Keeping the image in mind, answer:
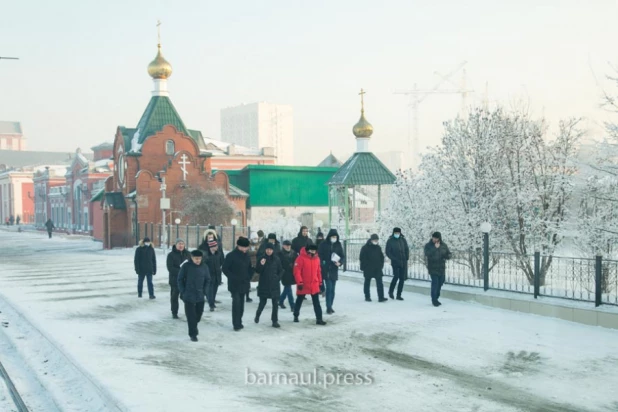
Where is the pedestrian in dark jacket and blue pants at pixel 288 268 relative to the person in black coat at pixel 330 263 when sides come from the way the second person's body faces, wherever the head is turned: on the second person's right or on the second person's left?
on the second person's right

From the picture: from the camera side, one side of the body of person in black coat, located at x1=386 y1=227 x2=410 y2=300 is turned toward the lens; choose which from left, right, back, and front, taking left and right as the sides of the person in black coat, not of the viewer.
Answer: front

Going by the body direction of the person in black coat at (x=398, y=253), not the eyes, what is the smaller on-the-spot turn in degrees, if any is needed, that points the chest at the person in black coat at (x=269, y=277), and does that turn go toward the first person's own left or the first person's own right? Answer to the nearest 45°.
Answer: approximately 45° to the first person's own right

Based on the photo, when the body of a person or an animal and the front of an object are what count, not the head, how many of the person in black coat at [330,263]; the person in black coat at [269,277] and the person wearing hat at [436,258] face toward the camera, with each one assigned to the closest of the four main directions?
3

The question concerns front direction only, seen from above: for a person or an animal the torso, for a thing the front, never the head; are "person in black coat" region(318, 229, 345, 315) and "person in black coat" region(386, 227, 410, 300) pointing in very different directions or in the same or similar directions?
same or similar directions

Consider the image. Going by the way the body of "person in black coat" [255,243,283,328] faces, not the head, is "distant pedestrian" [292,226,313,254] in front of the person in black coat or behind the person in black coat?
behind

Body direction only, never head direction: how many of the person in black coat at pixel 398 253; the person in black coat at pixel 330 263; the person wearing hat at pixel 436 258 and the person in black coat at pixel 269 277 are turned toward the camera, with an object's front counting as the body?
4

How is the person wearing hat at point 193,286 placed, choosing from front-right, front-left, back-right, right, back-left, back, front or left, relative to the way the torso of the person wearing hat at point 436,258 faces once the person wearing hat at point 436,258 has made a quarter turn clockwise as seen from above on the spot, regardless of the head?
front-left

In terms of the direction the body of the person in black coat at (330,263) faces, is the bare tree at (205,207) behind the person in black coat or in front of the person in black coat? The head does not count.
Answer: behind

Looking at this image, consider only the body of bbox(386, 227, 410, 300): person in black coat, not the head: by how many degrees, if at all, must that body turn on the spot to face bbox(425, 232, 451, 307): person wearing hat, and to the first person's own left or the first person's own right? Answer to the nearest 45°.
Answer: approximately 45° to the first person's own left

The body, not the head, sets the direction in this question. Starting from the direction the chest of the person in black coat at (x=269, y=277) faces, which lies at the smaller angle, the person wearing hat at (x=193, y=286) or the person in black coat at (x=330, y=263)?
the person wearing hat

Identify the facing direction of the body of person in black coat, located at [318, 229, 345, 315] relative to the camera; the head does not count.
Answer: toward the camera
